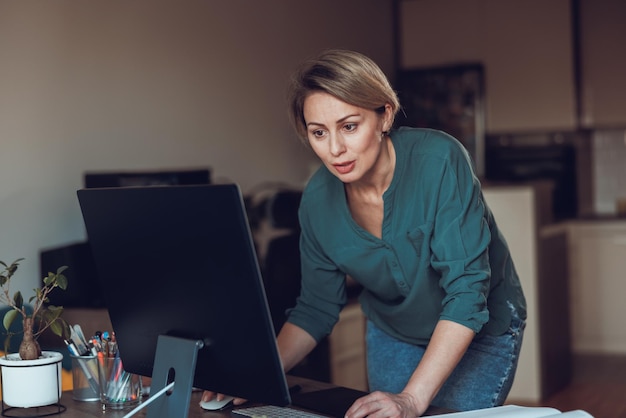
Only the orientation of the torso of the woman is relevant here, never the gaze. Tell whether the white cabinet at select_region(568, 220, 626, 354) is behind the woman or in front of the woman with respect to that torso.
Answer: behind

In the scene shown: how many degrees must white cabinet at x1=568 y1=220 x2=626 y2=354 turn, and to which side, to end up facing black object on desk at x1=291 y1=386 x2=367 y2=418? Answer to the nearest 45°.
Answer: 0° — it already faces it

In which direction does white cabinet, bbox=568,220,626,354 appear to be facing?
toward the camera

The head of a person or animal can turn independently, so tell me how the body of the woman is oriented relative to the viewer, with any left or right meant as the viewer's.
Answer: facing the viewer and to the left of the viewer

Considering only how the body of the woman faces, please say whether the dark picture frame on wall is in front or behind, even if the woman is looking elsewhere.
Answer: behind

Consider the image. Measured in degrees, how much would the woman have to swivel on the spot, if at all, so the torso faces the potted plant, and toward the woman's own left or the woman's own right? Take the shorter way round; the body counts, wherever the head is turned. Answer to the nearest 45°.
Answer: approximately 45° to the woman's own right

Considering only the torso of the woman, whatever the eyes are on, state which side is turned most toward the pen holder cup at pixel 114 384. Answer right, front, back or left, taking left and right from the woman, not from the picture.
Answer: front

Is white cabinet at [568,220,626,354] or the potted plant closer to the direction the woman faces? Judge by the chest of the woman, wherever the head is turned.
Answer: the potted plant

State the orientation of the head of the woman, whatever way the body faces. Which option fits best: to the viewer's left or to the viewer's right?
to the viewer's left

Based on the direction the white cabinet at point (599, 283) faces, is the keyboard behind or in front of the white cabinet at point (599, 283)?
in front
